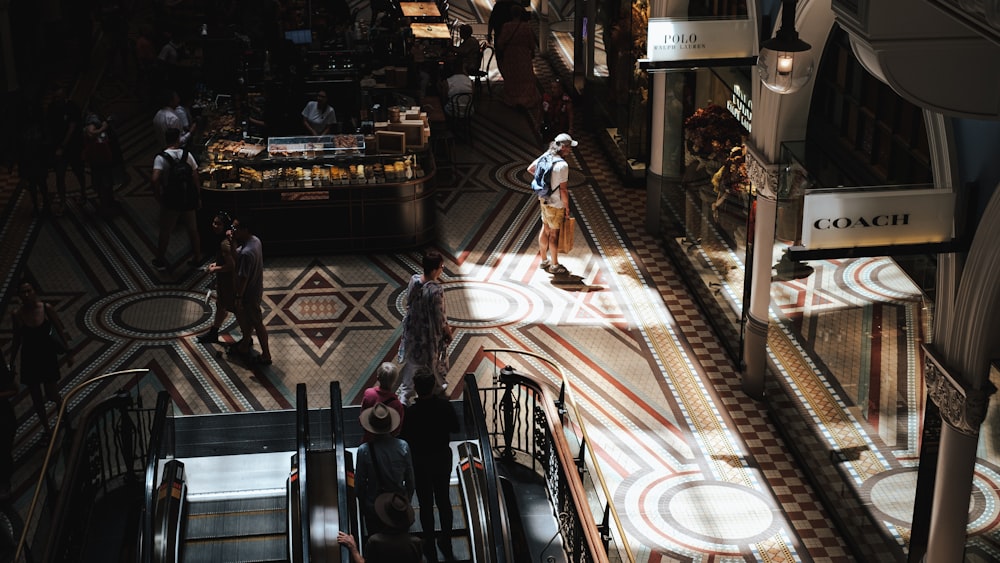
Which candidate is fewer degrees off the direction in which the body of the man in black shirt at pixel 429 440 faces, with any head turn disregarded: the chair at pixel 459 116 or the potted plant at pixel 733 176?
the chair

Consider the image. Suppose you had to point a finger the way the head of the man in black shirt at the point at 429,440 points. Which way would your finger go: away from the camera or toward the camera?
away from the camera

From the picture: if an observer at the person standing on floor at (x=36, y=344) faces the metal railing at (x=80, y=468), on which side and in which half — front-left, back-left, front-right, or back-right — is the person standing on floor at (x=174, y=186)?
back-left

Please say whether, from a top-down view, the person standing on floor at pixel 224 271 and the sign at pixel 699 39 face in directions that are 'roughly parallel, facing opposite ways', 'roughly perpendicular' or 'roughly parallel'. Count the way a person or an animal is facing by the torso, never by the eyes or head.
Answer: roughly perpendicular

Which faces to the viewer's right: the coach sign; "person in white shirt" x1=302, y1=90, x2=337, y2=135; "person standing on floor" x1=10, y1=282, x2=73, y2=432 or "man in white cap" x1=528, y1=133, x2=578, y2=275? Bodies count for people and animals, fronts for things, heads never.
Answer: the man in white cap

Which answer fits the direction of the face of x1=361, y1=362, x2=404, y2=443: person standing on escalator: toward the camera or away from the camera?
away from the camera

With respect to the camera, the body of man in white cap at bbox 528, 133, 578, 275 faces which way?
to the viewer's right

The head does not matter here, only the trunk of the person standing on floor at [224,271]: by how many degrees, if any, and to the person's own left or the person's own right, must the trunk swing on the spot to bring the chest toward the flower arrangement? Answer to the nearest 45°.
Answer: approximately 180°

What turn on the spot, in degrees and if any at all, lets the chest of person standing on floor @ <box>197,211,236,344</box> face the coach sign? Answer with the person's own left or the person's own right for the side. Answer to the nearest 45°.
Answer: approximately 135° to the person's own left
